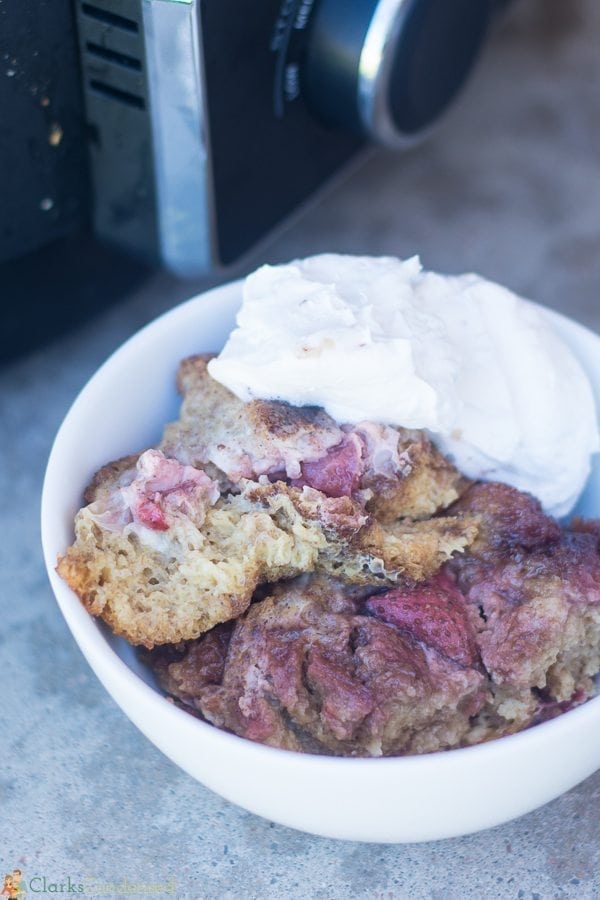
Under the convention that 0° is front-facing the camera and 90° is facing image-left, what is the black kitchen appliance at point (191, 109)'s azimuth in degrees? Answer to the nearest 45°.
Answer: approximately 315°
